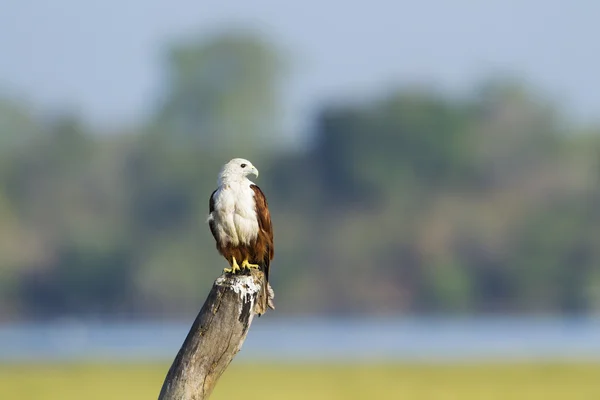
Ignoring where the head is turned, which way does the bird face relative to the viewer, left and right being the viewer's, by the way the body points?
facing the viewer and to the left of the viewer
